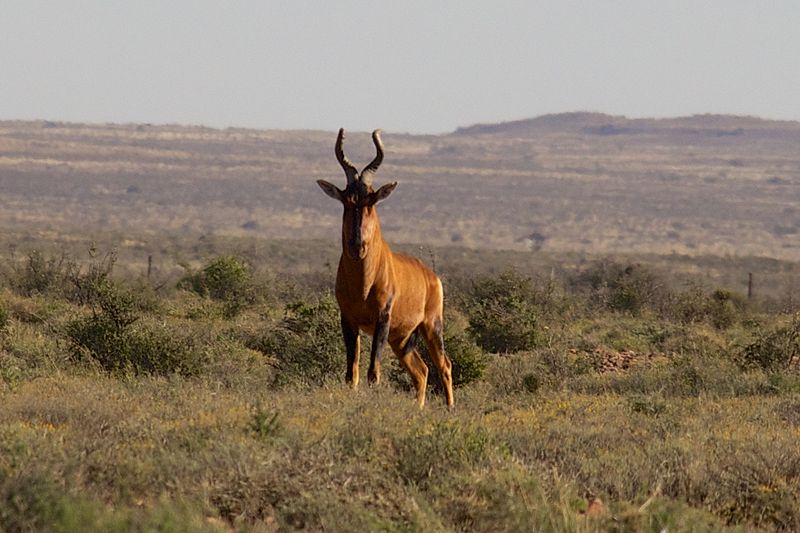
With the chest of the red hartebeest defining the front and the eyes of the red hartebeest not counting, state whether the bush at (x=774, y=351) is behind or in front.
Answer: behind

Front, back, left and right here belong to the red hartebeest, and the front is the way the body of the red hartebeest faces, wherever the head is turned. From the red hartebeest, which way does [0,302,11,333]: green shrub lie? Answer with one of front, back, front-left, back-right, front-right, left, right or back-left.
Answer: right

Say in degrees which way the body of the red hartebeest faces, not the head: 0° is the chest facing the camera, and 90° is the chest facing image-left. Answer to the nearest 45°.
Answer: approximately 45°

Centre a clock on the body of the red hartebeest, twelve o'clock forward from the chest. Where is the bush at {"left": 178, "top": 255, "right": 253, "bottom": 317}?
The bush is roughly at 4 o'clock from the red hartebeest.

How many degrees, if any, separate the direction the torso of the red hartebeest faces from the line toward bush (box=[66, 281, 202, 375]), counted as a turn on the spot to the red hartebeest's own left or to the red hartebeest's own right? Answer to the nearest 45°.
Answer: approximately 90° to the red hartebeest's own right

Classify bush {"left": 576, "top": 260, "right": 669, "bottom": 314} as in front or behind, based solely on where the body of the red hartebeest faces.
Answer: behind

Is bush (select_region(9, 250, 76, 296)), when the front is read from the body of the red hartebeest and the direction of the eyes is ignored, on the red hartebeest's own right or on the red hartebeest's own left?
on the red hartebeest's own right

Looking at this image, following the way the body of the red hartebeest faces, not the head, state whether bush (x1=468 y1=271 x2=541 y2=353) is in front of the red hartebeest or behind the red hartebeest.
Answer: behind

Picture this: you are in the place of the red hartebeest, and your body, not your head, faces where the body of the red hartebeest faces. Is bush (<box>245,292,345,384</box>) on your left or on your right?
on your right
